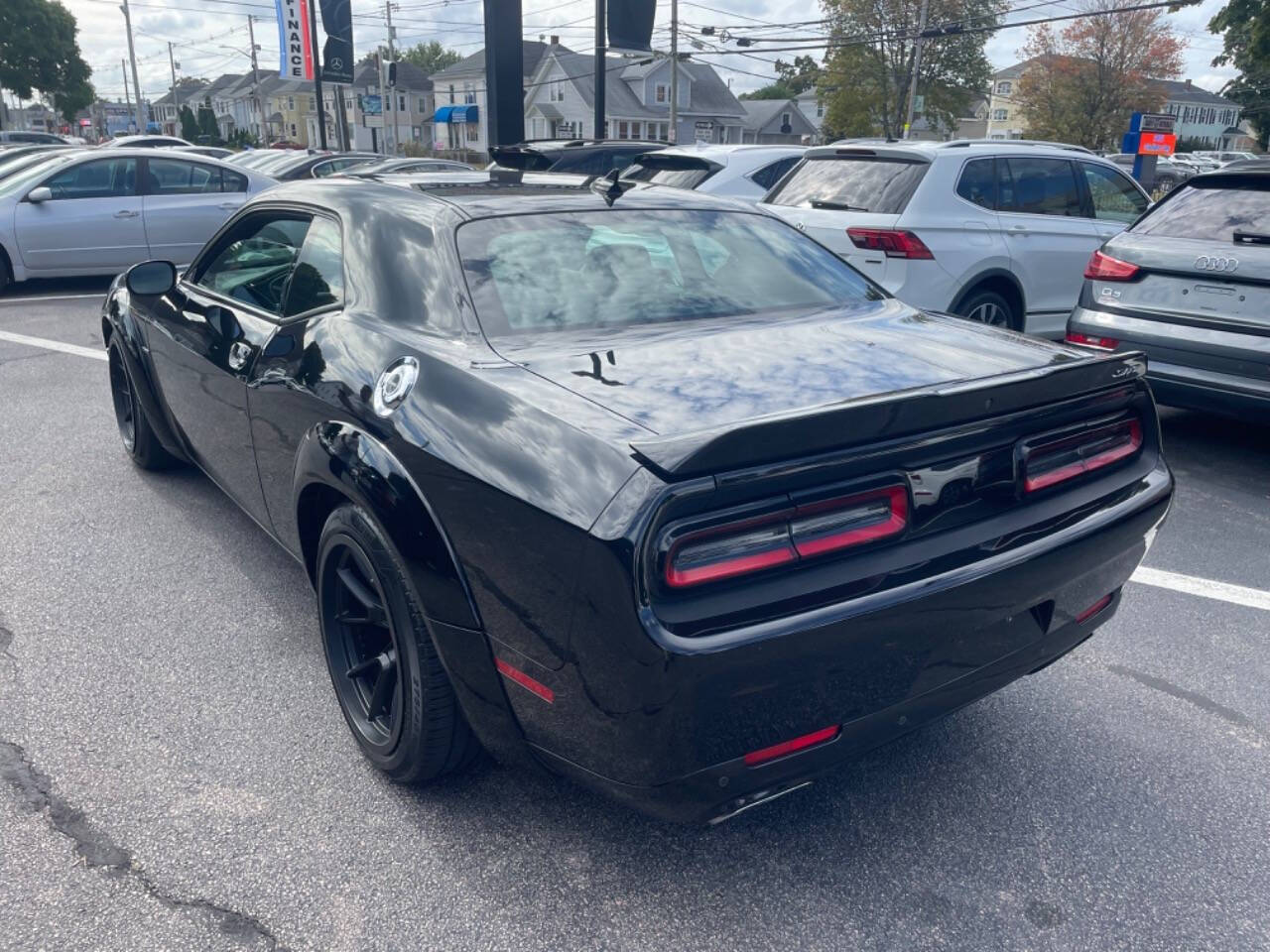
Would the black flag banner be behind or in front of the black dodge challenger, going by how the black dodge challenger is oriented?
in front

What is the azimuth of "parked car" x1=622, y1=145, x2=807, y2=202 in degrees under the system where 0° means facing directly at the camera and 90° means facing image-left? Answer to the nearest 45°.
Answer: approximately 225°

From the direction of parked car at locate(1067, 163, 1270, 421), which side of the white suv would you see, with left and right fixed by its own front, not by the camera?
right

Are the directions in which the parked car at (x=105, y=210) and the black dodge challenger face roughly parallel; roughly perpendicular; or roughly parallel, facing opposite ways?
roughly perpendicular

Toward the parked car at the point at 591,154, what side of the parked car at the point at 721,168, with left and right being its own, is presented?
left

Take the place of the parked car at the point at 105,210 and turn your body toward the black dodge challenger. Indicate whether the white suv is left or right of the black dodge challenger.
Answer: left

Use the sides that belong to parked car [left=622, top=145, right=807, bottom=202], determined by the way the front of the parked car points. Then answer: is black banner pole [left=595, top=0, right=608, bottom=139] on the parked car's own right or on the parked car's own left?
on the parked car's own left

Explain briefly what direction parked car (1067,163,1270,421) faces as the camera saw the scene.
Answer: facing away from the viewer and to the right of the viewer

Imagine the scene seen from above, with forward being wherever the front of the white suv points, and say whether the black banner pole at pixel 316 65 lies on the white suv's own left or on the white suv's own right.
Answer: on the white suv's own left

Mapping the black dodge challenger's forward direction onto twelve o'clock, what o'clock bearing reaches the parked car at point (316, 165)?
The parked car is roughly at 1 o'clock from the black dodge challenger.

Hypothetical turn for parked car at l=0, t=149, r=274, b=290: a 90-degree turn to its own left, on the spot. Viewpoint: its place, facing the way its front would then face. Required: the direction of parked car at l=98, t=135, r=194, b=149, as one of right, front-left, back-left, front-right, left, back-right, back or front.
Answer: back

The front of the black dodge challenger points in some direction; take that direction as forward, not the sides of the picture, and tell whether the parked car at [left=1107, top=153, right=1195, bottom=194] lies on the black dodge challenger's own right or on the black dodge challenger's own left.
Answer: on the black dodge challenger's own right

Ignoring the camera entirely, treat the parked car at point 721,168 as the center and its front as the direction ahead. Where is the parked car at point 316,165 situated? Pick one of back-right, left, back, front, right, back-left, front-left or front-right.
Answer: left

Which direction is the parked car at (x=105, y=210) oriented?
to the viewer's left

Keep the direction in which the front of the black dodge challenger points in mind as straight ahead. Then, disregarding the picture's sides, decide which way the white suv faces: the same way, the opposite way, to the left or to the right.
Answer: to the right

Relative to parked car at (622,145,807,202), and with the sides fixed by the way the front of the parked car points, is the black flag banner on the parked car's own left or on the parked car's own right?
on the parked car's own left
